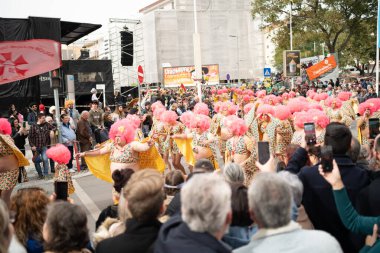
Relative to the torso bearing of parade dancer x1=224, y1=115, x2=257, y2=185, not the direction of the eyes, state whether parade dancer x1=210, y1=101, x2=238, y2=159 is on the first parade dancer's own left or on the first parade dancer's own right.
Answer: on the first parade dancer's own right

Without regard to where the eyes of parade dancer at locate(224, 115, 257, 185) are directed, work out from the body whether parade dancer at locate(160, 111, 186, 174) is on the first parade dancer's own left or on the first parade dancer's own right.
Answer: on the first parade dancer's own right

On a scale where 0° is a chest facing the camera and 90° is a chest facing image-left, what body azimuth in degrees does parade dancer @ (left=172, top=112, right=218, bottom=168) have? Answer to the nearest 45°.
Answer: approximately 45°

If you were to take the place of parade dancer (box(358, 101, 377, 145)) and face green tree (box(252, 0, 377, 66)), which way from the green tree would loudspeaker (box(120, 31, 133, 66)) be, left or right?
left

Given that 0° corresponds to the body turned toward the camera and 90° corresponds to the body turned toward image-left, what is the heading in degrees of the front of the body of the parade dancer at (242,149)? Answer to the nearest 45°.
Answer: approximately 45°

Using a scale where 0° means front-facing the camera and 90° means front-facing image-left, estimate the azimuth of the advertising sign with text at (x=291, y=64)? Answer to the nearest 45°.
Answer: approximately 0°

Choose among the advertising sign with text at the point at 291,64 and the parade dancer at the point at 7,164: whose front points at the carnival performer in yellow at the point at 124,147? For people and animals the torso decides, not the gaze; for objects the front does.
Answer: the advertising sign with text

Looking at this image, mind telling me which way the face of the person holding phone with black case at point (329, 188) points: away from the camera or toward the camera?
away from the camera

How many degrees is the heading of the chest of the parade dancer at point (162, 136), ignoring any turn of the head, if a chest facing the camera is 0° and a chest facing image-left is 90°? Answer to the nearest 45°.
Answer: approximately 45°
